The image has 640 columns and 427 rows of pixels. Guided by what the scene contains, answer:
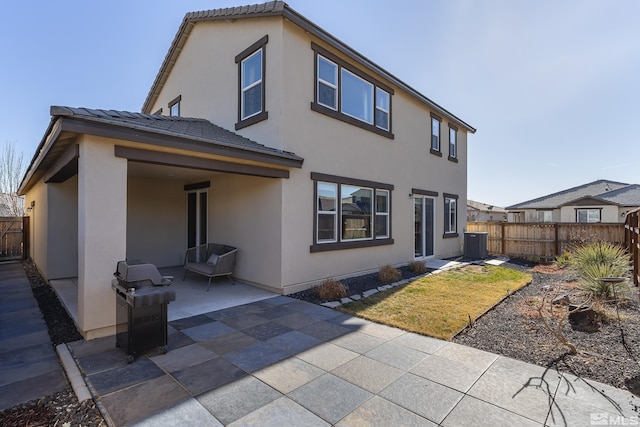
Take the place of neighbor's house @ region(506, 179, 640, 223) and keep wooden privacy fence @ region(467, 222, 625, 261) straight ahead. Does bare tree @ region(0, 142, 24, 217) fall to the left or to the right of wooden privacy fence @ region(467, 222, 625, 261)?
right

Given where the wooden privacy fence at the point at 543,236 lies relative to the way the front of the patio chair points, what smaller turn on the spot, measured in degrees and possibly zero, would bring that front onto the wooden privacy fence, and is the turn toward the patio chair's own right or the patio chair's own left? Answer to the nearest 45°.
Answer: approximately 135° to the patio chair's own left

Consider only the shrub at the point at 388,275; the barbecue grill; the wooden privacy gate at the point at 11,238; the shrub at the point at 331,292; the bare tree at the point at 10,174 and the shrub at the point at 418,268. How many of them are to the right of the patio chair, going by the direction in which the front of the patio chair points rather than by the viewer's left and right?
2

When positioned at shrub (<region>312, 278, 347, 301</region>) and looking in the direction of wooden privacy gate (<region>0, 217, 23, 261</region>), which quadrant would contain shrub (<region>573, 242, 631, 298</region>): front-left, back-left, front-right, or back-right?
back-right

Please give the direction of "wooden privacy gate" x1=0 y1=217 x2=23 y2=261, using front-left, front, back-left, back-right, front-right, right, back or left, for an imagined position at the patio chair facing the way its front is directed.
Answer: right

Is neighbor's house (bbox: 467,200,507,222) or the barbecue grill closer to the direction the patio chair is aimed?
the barbecue grill

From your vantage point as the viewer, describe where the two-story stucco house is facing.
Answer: facing away from the viewer and to the left of the viewer

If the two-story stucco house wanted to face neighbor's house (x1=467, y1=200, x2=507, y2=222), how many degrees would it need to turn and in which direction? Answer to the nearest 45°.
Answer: approximately 90° to its right

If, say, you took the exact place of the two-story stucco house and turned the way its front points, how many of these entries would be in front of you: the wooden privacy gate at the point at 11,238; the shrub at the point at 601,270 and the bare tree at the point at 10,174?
2

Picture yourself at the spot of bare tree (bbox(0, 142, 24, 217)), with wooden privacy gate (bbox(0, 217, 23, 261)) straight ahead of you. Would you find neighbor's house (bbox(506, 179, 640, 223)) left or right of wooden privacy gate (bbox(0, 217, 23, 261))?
left
